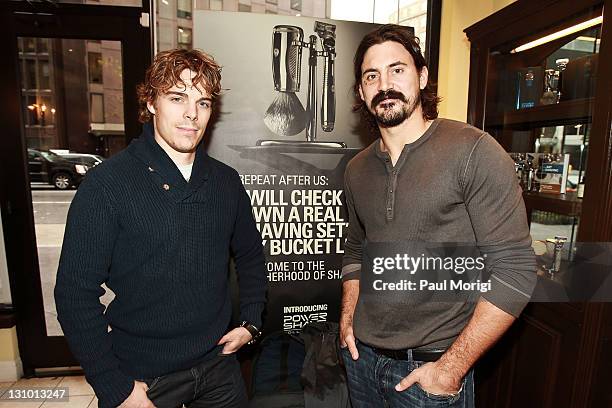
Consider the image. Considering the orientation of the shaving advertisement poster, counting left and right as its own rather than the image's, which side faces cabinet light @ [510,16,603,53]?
left

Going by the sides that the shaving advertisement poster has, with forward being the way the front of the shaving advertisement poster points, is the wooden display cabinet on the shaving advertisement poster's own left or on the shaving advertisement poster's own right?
on the shaving advertisement poster's own left

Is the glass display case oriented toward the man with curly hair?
yes

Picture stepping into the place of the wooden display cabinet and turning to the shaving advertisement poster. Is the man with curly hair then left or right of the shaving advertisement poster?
left

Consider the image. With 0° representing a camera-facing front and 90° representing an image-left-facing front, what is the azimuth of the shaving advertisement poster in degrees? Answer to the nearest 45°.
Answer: approximately 0°

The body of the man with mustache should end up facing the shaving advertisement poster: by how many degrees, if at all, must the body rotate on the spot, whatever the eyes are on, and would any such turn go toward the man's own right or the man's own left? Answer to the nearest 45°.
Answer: approximately 90° to the man's own right

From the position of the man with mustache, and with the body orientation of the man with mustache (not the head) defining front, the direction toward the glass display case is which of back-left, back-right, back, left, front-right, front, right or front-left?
back

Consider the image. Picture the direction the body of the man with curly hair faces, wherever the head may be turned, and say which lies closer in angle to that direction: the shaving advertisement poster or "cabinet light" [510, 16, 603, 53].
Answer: the cabinet light

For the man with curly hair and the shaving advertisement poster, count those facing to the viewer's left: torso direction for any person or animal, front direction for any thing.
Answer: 0

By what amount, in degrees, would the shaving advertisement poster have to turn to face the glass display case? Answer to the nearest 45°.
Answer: approximately 90° to its left

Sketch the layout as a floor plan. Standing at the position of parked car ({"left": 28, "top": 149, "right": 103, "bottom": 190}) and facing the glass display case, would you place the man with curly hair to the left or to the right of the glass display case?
right

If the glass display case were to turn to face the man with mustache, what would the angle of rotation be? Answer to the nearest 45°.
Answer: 0° — it already faces them
